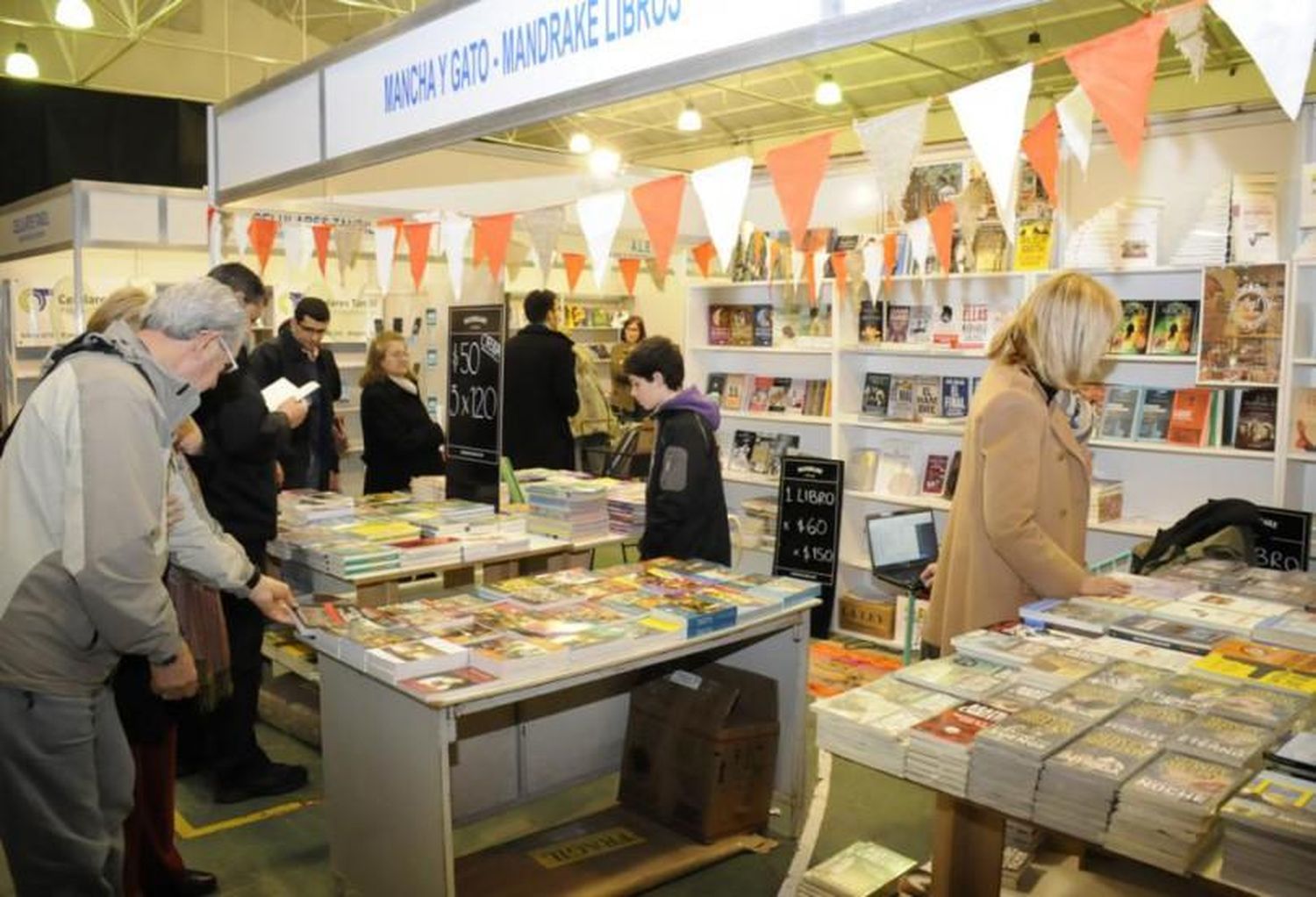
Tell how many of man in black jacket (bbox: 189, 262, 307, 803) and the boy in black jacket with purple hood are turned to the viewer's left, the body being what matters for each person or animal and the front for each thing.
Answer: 1

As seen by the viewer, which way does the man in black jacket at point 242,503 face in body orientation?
to the viewer's right

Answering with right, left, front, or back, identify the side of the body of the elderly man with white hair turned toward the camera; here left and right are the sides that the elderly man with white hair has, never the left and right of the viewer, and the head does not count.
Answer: right

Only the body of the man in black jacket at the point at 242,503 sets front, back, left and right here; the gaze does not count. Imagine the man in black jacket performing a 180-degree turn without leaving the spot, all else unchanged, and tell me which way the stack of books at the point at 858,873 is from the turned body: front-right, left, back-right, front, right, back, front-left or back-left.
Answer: back-left

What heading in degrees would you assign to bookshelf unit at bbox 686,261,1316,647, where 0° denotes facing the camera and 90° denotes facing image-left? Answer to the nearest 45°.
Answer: approximately 45°

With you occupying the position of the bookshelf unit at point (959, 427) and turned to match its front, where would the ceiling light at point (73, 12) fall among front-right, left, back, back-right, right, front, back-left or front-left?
front-right

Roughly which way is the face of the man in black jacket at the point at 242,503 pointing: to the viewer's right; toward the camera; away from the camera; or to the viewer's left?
to the viewer's right

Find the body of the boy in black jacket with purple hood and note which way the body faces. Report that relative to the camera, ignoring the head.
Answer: to the viewer's left
